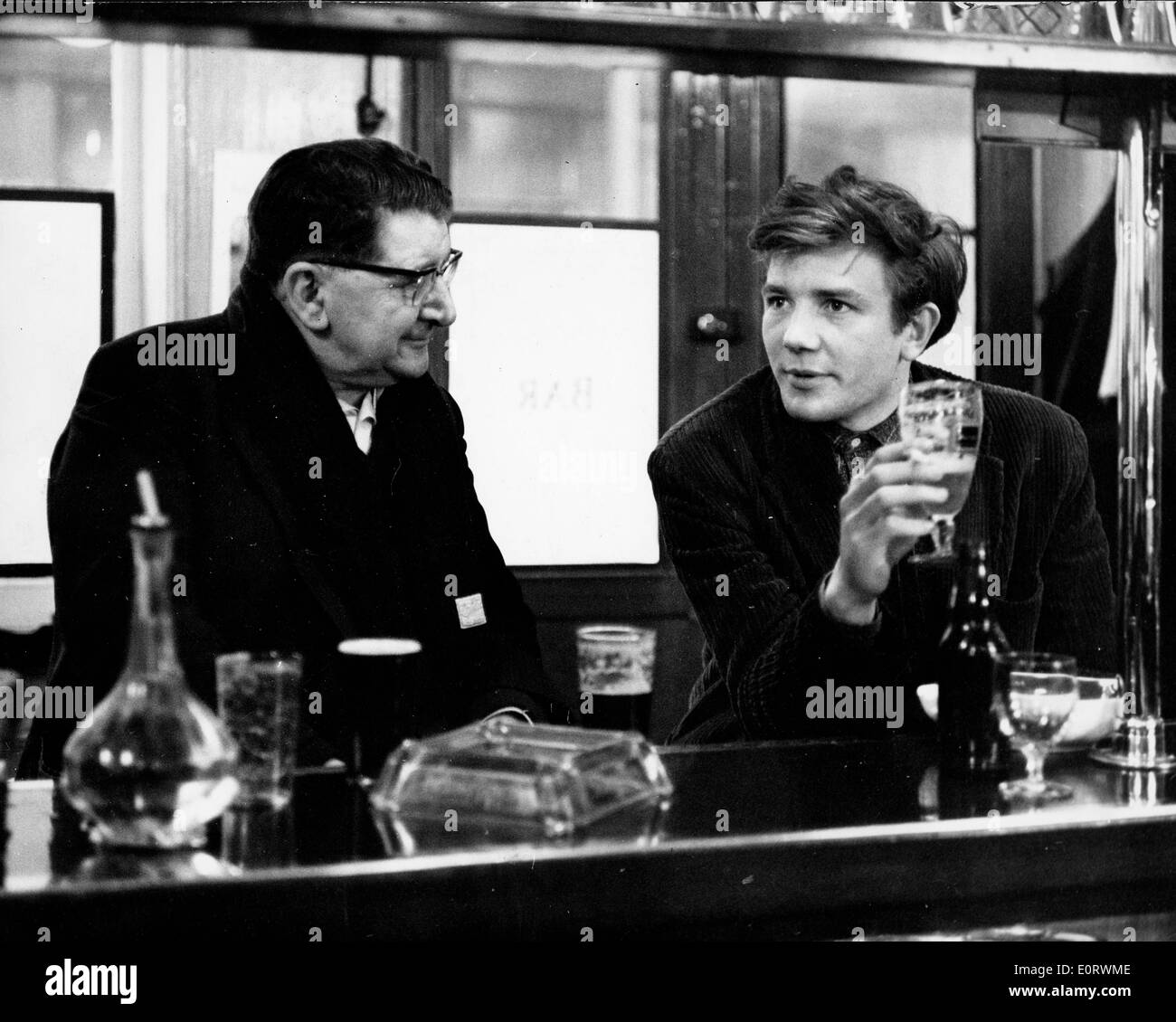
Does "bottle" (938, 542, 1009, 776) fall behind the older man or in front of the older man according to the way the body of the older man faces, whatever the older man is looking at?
in front

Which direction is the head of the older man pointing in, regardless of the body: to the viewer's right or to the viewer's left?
to the viewer's right

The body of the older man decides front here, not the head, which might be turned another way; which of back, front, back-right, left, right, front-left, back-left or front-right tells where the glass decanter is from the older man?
front-right

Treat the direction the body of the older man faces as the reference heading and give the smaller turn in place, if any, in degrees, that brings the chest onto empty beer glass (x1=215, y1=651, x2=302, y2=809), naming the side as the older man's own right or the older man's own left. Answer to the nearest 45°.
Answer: approximately 45° to the older man's own right

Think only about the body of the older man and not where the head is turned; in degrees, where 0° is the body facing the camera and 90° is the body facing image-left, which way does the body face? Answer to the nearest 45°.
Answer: approximately 315°

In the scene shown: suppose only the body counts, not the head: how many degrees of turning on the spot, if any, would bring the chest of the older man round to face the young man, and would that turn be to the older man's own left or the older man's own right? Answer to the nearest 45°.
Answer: approximately 45° to the older man's own left

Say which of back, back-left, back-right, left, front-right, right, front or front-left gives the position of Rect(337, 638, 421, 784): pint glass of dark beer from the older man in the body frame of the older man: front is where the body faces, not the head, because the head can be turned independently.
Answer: front-right

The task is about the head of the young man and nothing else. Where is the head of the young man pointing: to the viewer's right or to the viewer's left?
to the viewer's left
